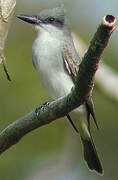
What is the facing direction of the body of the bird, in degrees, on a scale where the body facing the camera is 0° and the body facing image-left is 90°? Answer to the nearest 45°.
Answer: approximately 45°
